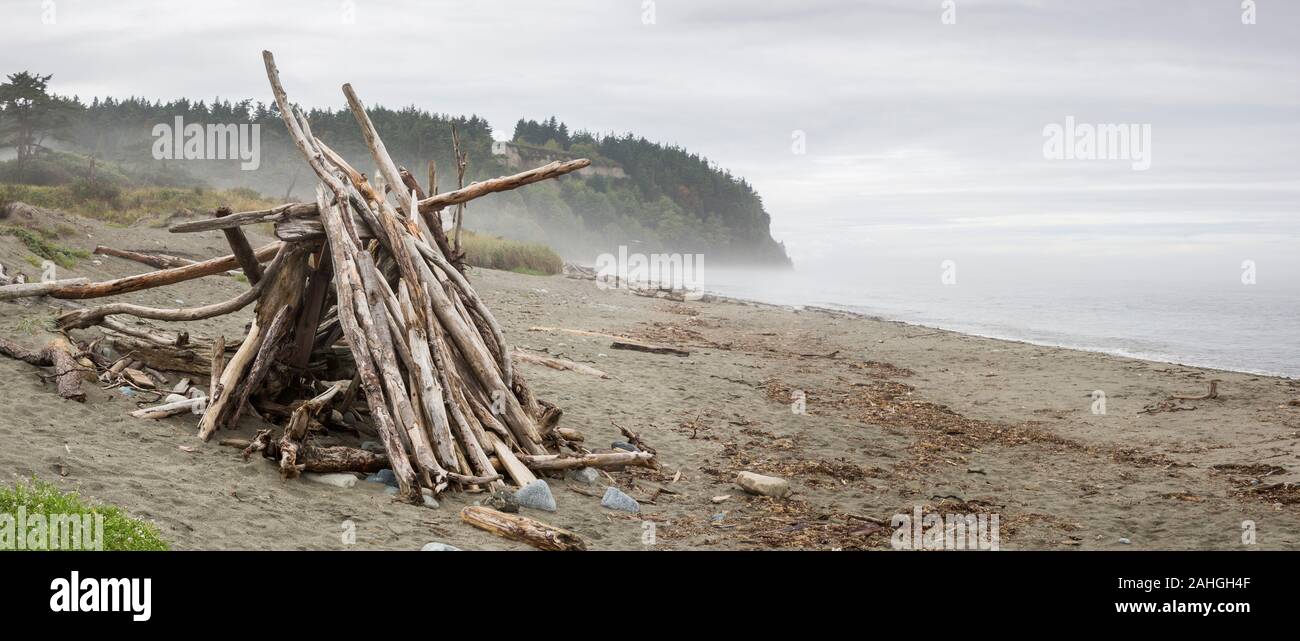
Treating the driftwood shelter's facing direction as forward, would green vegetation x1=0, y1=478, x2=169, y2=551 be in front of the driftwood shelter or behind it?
in front

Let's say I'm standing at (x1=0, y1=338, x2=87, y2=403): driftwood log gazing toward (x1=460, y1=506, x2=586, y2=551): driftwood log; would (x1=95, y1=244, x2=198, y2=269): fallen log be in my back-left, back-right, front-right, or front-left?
back-left

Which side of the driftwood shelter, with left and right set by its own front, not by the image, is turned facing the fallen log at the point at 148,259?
right

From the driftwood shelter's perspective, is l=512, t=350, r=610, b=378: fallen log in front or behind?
behind

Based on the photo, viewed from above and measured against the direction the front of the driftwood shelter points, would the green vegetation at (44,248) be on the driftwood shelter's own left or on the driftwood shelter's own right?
on the driftwood shelter's own right

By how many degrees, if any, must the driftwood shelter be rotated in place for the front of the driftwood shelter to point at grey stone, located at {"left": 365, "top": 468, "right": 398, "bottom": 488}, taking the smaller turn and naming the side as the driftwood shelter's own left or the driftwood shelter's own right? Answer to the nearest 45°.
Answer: approximately 45° to the driftwood shelter's own left

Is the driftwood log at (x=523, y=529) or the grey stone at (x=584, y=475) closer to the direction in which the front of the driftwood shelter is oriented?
the driftwood log
